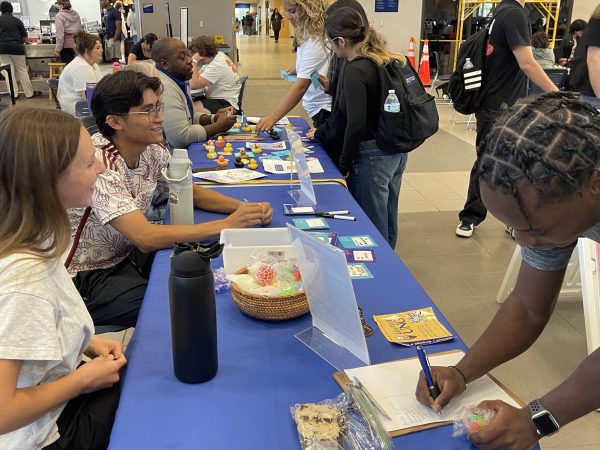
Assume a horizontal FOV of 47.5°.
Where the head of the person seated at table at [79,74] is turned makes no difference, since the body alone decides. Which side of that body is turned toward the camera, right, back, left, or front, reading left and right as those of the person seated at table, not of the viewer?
right

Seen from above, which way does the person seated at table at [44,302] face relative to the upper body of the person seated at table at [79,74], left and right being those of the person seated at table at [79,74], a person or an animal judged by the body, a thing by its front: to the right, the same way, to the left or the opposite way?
the same way

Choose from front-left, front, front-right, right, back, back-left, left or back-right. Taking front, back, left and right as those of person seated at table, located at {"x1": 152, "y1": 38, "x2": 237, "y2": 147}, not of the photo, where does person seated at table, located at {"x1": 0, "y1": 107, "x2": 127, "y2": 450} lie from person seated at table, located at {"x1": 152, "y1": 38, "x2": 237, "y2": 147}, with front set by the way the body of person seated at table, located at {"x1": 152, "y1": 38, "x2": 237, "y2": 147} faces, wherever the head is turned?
right

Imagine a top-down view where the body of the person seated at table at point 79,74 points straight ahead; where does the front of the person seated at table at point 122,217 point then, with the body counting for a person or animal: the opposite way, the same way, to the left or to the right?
the same way

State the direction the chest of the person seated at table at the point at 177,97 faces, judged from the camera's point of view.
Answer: to the viewer's right

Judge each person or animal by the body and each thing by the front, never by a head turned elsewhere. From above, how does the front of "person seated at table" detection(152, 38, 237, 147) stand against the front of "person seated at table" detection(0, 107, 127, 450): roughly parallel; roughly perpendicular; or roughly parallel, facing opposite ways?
roughly parallel

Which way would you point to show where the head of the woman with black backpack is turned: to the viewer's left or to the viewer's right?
to the viewer's left

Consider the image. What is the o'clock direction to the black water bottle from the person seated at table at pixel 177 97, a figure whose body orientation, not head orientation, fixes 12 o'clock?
The black water bottle is roughly at 3 o'clock from the person seated at table.

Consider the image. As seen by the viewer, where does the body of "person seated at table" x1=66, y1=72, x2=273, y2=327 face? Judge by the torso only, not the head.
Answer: to the viewer's right

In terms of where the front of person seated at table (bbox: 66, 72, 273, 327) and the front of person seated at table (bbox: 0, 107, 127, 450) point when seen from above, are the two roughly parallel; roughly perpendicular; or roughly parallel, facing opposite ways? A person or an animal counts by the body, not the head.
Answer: roughly parallel

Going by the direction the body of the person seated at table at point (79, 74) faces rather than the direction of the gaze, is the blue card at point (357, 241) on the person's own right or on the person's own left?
on the person's own right

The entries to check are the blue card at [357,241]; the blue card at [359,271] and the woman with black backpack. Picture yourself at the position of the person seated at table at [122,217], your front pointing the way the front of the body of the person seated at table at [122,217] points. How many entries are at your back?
0

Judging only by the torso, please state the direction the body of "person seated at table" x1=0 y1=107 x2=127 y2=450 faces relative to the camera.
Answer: to the viewer's right
